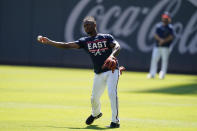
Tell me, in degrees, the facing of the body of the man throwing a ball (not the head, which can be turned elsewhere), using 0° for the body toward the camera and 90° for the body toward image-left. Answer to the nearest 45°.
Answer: approximately 0°

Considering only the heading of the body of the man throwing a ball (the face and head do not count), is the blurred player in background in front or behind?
behind
